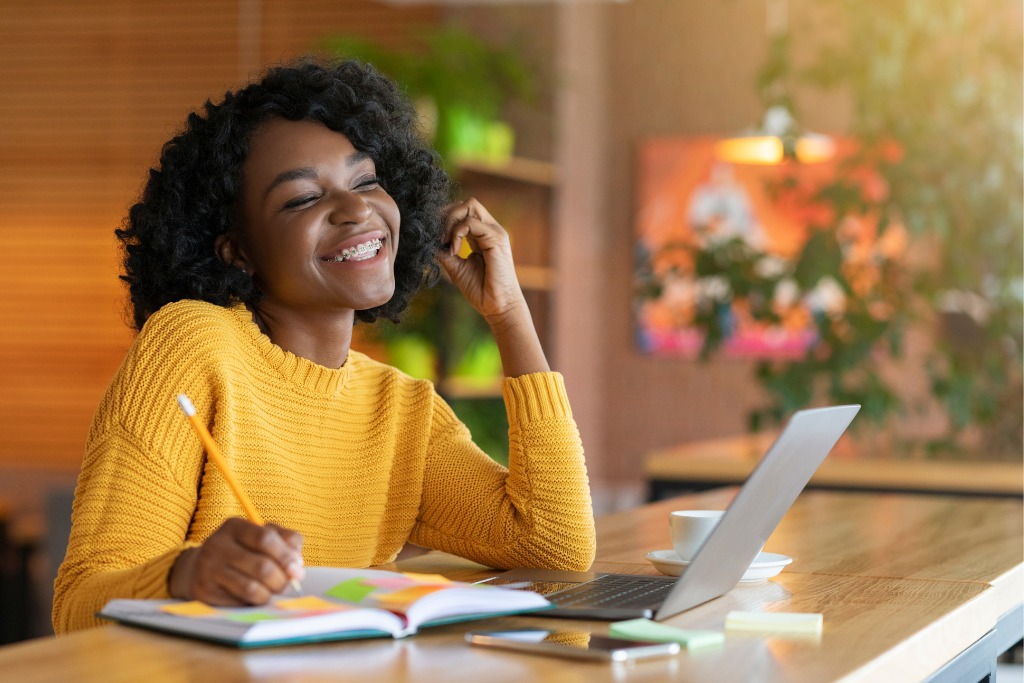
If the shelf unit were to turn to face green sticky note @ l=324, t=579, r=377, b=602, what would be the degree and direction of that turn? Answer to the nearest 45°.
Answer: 0° — it already faces it

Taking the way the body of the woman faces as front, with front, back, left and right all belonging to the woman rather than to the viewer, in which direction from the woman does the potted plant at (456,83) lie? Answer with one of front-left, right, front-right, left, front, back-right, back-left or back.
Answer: back-left

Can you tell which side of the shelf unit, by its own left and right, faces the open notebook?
front

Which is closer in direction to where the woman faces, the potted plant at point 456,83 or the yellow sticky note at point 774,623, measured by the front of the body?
the yellow sticky note

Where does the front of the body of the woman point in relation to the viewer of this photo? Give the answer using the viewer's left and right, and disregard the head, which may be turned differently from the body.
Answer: facing the viewer and to the right of the viewer

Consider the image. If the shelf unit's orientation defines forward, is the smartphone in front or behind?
in front

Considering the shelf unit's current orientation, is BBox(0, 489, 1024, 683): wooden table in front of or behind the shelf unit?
in front

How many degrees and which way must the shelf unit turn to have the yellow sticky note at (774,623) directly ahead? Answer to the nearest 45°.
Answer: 0° — it already faces it

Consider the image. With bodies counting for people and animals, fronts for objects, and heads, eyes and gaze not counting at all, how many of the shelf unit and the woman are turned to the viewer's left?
0

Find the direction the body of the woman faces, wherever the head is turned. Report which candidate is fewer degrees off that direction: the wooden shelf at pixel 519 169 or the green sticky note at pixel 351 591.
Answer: the green sticky note
